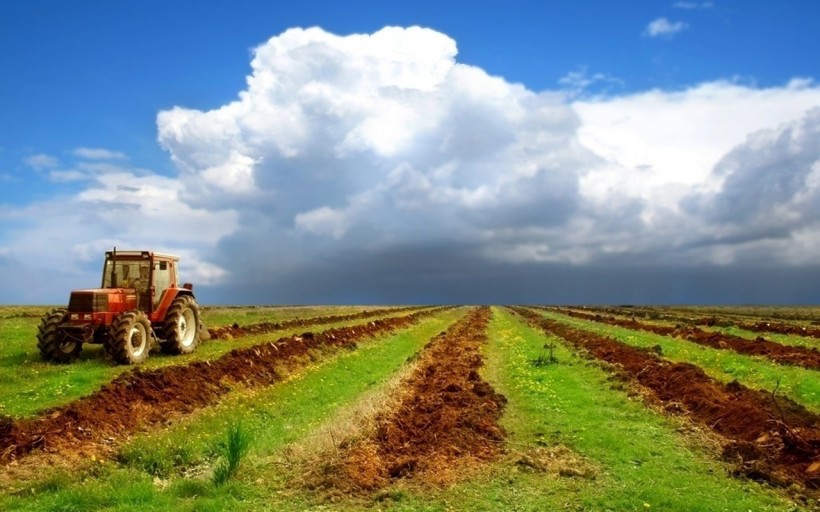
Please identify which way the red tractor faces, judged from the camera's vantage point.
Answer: facing the viewer and to the left of the viewer

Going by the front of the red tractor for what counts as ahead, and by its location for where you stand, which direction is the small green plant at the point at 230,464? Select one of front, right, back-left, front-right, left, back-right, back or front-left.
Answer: front-left
